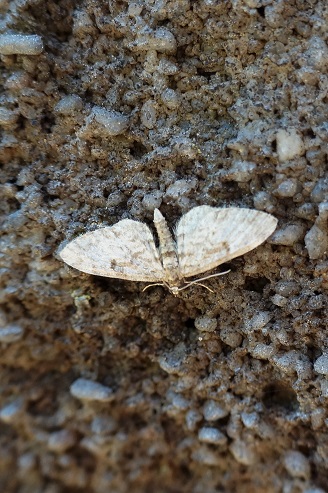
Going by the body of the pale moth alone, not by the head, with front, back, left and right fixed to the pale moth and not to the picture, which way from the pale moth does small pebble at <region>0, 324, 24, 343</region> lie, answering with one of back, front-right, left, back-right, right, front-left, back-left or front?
right

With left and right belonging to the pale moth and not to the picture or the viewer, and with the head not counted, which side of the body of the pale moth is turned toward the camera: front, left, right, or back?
front

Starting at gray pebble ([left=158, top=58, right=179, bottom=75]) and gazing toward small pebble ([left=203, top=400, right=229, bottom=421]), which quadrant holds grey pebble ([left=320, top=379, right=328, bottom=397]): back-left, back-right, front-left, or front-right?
front-left

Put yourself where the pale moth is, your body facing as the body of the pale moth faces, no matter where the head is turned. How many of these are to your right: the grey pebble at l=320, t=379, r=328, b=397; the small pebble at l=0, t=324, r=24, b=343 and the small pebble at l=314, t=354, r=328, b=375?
1

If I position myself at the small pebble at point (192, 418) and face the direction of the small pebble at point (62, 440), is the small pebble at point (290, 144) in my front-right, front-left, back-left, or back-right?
back-right
